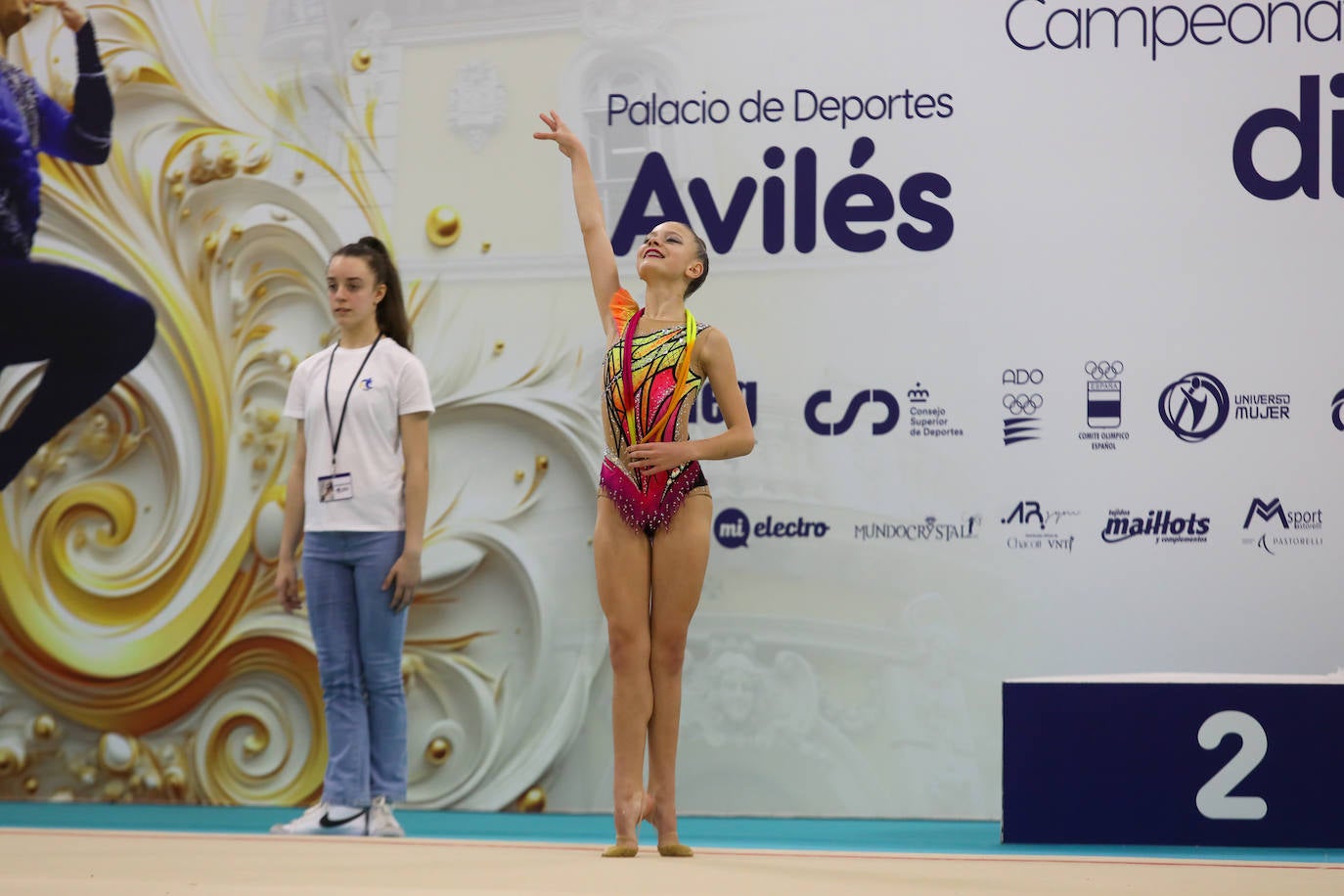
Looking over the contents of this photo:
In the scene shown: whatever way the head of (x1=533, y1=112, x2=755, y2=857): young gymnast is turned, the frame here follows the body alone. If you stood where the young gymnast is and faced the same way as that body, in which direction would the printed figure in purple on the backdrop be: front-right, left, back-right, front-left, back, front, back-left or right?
back-right

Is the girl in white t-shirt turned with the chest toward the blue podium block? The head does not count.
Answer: no

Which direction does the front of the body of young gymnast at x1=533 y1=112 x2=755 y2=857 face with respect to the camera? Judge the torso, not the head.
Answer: toward the camera

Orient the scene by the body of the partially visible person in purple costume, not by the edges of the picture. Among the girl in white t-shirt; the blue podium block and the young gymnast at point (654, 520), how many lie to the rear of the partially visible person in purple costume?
0

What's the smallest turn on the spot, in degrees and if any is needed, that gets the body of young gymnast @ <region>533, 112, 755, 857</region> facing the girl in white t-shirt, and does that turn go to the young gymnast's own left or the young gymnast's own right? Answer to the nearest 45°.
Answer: approximately 135° to the young gymnast's own right

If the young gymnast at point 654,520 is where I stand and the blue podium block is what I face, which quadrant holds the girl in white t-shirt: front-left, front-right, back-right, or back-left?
back-left

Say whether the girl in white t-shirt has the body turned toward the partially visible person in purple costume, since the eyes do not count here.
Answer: no

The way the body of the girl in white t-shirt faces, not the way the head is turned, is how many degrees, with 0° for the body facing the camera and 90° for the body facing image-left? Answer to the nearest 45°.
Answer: approximately 45°

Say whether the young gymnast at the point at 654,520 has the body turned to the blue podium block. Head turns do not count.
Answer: no
